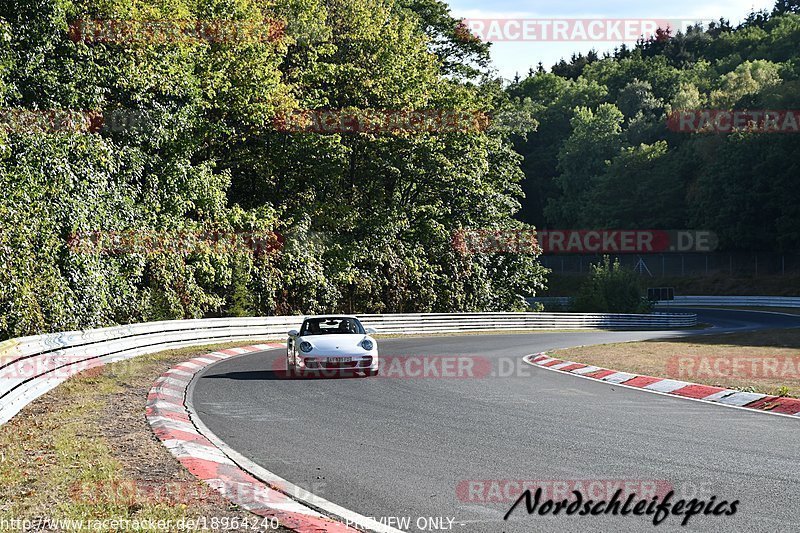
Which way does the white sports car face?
toward the camera

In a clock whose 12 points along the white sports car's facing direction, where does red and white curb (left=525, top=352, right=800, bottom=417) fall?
The red and white curb is roughly at 10 o'clock from the white sports car.

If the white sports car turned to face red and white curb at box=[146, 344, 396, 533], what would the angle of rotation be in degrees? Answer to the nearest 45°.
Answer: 0° — it already faces it

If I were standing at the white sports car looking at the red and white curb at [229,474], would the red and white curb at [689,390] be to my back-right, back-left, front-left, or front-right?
front-left

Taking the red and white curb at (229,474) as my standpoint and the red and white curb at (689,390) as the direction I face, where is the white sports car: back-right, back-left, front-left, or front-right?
front-left
